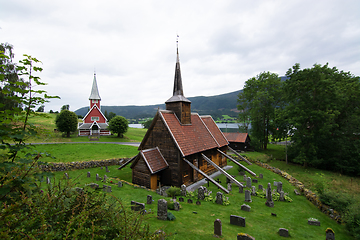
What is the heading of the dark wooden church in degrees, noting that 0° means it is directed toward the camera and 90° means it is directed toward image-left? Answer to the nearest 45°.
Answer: approximately 45°

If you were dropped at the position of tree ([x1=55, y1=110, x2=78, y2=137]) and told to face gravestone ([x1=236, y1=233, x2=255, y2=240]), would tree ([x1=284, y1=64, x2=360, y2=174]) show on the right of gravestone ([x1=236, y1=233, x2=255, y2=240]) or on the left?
left

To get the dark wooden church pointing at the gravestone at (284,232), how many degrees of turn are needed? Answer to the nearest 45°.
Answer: approximately 90° to its left

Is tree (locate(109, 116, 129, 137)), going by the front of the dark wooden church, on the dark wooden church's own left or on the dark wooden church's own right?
on the dark wooden church's own right

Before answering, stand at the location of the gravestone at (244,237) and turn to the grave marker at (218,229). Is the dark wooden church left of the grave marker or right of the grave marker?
right

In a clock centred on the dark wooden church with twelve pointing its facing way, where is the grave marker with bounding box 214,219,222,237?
The grave marker is roughly at 10 o'clock from the dark wooden church.

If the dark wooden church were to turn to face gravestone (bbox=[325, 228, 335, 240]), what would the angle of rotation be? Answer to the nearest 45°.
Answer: approximately 90° to its left

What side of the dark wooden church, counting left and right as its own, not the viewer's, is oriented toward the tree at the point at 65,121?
right

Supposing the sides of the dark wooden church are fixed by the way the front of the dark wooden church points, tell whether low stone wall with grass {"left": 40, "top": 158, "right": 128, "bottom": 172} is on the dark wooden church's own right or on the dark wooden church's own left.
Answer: on the dark wooden church's own right

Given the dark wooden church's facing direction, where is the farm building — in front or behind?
behind

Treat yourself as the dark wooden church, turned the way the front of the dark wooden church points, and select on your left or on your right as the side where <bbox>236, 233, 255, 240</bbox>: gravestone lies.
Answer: on your left

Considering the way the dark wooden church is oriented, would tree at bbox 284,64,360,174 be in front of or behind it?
behind
